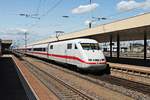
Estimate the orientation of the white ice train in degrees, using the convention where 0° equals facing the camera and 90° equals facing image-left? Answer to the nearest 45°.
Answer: approximately 315°
